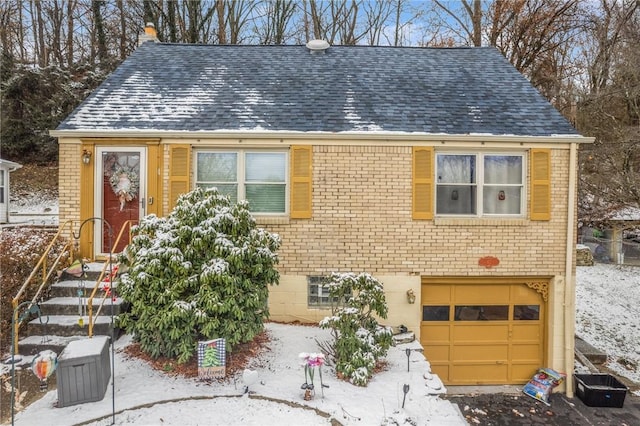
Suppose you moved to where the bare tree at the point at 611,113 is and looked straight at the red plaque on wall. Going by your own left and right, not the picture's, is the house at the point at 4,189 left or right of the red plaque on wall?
right

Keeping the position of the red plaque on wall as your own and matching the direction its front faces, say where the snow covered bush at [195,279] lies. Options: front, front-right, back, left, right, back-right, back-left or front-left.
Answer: front-right

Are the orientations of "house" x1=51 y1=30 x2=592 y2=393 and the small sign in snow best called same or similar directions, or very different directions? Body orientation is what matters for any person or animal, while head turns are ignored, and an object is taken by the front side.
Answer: same or similar directions

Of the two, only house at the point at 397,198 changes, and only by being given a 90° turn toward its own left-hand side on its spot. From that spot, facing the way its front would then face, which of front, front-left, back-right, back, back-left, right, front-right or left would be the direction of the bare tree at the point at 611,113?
front-left

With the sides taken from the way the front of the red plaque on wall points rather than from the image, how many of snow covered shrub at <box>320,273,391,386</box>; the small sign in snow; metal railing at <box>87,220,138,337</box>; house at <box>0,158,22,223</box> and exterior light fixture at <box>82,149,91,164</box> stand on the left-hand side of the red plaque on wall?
0

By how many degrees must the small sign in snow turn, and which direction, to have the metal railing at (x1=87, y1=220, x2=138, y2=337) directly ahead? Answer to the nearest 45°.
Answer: approximately 135° to its right

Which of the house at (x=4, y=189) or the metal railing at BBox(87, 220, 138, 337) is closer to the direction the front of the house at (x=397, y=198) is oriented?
the metal railing

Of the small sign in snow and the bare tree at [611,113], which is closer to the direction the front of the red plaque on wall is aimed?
the small sign in snow

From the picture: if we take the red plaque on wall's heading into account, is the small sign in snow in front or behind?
in front

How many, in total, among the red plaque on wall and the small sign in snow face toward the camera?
2

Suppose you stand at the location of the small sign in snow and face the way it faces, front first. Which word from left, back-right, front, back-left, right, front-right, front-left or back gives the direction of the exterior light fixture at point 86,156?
back-right

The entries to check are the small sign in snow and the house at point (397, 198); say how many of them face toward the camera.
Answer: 2

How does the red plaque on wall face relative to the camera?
toward the camera

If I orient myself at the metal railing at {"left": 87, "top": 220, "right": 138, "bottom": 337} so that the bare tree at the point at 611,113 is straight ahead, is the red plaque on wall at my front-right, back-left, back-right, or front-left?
front-right

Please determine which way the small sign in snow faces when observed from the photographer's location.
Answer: facing the viewer

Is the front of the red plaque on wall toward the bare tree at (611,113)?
no
